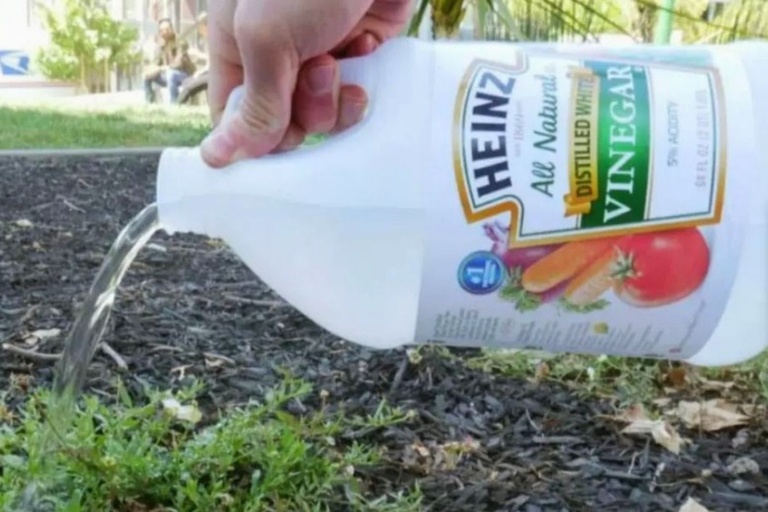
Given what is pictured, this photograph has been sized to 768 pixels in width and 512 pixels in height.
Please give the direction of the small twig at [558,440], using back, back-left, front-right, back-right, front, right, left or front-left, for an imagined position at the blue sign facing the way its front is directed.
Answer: front

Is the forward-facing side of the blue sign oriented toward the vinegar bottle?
yes

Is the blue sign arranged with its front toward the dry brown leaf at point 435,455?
yes

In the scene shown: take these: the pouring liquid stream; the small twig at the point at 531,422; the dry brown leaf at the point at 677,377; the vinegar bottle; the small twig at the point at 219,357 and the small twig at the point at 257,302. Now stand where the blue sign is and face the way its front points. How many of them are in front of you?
6

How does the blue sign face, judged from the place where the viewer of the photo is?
facing the viewer

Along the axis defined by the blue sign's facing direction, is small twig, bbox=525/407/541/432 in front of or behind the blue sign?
in front

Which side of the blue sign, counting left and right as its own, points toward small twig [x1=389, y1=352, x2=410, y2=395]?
front

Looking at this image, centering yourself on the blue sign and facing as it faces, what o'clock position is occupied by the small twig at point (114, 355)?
The small twig is roughly at 12 o'clock from the blue sign.

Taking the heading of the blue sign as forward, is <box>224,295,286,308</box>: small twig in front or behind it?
in front

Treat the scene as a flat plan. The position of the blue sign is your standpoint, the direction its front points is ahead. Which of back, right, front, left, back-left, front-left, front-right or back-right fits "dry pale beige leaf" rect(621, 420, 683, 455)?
front

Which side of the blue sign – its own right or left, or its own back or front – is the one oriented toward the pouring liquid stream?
front

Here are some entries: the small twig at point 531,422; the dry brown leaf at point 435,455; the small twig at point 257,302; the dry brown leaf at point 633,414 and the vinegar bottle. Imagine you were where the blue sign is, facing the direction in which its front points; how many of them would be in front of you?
5

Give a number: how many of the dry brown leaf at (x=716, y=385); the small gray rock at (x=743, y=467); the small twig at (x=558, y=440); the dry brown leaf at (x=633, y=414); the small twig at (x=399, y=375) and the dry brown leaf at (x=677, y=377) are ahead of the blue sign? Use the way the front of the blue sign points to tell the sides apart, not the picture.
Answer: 6

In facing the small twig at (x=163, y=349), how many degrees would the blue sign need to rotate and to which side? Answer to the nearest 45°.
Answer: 0° — it already faces it

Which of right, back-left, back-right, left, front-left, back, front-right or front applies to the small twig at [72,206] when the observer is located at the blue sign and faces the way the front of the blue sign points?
front
